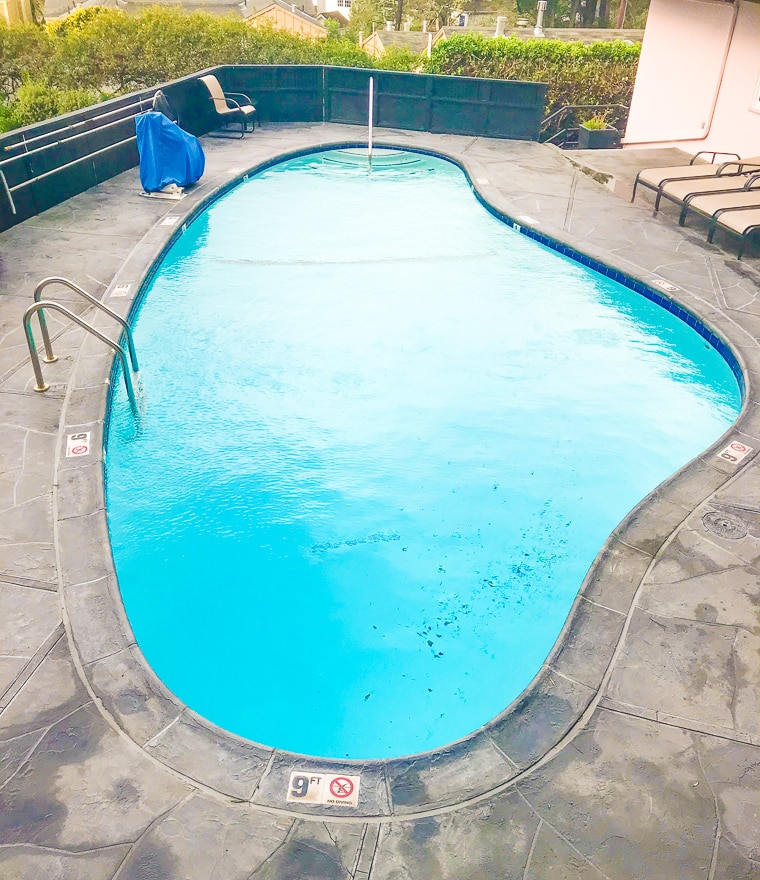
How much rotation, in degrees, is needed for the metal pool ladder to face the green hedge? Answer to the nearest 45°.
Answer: approximately 45° to its left

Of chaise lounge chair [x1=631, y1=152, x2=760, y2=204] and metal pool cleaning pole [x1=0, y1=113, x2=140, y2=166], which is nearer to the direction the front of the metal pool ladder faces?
the chaise lounge chair

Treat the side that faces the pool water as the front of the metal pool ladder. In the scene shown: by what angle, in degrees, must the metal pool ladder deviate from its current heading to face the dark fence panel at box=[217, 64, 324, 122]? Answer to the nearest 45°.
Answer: approximately 45° to its left

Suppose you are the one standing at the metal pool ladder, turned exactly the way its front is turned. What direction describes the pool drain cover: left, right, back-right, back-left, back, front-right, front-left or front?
front-right

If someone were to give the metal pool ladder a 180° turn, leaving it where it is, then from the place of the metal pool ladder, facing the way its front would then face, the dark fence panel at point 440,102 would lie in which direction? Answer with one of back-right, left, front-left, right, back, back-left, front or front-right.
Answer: back-right

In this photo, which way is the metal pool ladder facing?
to the viewer's right

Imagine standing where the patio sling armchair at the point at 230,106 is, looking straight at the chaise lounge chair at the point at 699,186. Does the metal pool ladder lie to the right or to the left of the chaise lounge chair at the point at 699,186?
right

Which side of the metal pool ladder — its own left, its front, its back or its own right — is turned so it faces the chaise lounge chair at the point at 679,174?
front

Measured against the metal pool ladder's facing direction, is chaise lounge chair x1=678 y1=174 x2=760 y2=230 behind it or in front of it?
in front

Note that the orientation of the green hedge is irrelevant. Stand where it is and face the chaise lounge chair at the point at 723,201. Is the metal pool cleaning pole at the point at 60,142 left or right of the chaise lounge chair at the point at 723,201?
right

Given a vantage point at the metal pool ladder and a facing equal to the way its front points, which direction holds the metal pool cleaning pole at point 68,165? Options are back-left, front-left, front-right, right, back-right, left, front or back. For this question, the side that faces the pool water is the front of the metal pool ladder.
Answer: left

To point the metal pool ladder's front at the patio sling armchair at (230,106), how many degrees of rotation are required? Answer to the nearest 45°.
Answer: approximately 90° to its left

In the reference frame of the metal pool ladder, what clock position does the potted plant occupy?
The potted plant is roughly at 11 o'clock from the metal pool ladder.

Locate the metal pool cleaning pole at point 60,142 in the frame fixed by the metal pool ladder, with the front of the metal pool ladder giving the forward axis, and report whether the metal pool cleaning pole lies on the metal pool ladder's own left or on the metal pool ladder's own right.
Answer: on the metal pool ladder's own left

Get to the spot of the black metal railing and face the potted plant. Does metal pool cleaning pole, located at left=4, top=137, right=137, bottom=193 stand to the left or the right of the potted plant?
right

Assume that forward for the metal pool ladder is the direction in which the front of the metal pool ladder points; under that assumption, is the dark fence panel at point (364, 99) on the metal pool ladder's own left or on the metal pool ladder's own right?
on the metal pool ladder's own left
